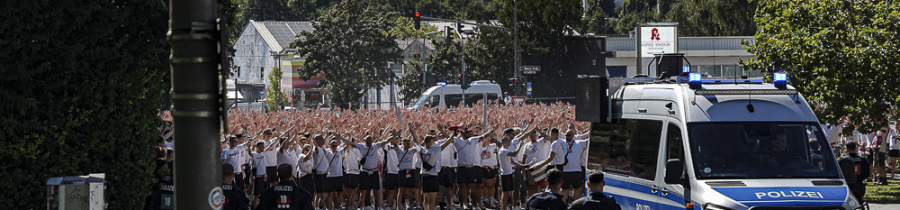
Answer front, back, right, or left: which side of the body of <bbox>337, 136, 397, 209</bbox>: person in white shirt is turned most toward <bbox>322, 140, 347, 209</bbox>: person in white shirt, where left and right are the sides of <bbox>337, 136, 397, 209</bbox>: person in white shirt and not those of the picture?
right

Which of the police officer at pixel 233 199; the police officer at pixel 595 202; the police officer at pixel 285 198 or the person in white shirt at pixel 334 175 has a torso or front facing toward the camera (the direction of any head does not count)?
the person in white shirt

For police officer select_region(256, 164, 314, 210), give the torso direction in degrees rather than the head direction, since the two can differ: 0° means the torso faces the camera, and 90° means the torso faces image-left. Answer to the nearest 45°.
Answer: approximately 180°

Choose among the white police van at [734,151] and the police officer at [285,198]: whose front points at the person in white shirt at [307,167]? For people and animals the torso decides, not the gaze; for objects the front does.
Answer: the police officer

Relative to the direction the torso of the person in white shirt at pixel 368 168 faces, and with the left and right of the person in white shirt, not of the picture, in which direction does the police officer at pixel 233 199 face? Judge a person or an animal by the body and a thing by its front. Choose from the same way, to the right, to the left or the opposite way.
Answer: the opposite way

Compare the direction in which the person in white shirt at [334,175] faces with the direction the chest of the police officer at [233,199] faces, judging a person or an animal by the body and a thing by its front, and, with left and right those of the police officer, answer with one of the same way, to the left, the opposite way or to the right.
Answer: the opposite way

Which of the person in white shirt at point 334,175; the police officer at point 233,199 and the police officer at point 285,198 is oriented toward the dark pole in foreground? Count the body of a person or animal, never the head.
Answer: the person in white shirt

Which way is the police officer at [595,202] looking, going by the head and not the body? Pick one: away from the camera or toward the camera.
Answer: away from the camera

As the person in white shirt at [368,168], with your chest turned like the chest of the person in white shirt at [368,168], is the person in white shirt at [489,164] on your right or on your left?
on your left

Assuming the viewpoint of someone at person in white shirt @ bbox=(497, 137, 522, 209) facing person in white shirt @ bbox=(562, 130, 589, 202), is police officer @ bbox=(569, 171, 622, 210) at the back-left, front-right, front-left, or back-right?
front-right

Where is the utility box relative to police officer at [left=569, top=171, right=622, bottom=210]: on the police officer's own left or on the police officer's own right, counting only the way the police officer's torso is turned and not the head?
on the police officer's own left

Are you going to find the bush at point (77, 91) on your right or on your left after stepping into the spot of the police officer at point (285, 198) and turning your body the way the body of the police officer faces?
on your left

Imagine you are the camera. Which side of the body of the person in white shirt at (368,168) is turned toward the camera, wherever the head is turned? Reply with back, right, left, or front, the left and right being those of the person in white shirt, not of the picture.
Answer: front

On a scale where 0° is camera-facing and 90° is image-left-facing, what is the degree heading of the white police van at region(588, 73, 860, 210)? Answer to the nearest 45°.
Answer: approximately 315°

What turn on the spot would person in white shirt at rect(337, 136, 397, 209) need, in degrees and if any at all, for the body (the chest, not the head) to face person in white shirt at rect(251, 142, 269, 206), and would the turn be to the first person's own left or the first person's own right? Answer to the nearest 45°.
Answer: approximately 90° to the first person's own right

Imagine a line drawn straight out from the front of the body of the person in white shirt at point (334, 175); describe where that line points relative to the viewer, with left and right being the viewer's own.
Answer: facing the viewer

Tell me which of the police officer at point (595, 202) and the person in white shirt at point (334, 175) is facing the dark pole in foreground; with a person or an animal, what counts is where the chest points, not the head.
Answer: the person in white shirt

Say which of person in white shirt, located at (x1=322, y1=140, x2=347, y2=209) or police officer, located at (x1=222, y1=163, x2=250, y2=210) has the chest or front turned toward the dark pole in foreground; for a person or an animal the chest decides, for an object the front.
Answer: the person in white shirt

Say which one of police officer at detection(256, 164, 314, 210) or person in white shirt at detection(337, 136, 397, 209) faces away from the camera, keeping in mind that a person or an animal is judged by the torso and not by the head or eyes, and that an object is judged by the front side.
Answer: the police officer

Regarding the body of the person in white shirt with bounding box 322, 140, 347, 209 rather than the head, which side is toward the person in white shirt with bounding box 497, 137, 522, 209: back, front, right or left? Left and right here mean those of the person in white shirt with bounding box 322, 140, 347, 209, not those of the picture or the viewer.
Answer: left
